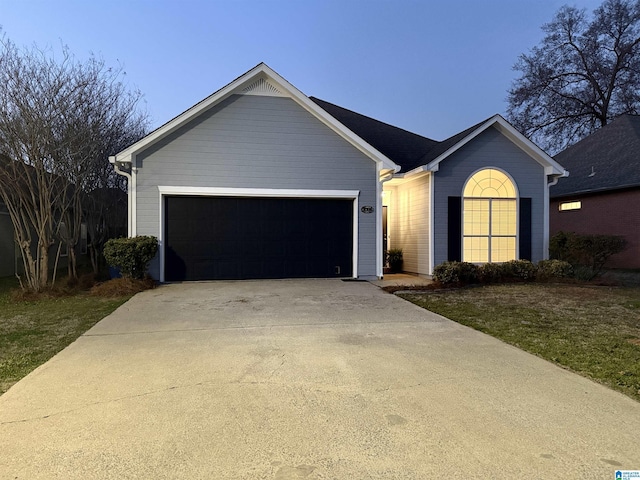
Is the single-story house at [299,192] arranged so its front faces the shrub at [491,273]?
no

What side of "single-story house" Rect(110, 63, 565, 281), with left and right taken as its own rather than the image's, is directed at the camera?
front

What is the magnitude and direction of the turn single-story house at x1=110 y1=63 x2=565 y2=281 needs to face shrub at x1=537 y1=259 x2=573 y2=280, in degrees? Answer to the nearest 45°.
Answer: approximately 90° to its left

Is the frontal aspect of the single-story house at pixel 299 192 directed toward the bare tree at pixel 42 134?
no

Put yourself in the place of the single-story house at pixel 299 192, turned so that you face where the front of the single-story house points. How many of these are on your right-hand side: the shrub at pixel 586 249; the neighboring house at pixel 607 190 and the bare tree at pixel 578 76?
0

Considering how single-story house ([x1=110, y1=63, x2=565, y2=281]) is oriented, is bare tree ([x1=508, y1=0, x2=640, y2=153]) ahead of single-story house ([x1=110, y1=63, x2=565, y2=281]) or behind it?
behind

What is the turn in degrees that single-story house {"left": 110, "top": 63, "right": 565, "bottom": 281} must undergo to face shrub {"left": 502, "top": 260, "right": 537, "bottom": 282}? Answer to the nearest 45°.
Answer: approximately 90° to its left

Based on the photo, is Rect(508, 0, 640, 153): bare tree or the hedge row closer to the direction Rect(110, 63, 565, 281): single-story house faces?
the hedge row

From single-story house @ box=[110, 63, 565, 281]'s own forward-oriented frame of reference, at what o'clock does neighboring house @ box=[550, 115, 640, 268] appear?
The neighboring house is roughly at 8 o'clock from the single-story house.

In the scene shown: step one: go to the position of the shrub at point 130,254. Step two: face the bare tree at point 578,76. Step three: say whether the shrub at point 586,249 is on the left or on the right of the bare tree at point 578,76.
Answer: right

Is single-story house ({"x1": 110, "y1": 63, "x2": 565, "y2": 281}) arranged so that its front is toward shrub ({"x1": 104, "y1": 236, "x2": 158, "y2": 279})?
no
